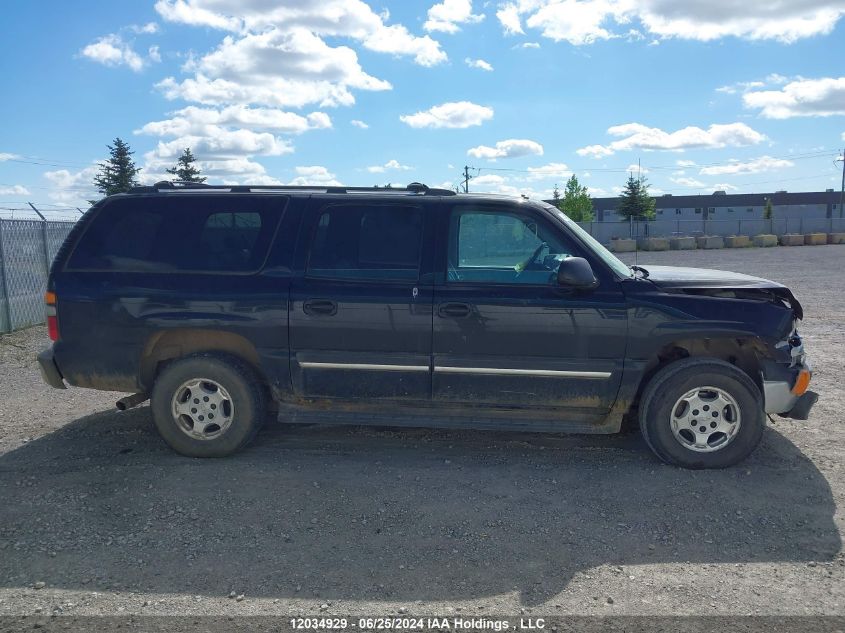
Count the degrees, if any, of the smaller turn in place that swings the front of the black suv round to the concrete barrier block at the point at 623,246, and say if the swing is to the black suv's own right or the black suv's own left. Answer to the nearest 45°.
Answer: approximately 90° to the black suv's own left

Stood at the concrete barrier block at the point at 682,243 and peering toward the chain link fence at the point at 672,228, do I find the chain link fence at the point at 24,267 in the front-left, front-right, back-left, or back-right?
back-left

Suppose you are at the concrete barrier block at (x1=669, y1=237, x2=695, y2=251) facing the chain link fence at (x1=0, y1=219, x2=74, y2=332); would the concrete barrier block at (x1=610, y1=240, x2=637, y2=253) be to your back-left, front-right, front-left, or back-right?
front-right

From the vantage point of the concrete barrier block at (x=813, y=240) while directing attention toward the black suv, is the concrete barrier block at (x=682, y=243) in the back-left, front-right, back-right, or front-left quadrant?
front-right

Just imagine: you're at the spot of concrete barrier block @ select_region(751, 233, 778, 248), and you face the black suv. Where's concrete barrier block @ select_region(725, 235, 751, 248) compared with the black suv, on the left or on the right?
right

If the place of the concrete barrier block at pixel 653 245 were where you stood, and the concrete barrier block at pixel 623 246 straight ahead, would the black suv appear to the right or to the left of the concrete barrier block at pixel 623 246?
left

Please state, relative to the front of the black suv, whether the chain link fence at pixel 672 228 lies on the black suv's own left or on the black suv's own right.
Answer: on the black suv's own left

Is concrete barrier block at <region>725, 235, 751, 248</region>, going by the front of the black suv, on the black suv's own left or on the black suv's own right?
on the black suv's own left

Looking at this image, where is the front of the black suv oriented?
to the viewer's right

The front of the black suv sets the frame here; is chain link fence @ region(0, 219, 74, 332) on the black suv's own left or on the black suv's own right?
on the black suv's own left

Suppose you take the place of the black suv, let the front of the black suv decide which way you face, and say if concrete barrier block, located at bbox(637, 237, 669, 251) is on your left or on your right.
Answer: on your left

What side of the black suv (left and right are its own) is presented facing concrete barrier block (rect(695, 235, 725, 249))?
left
